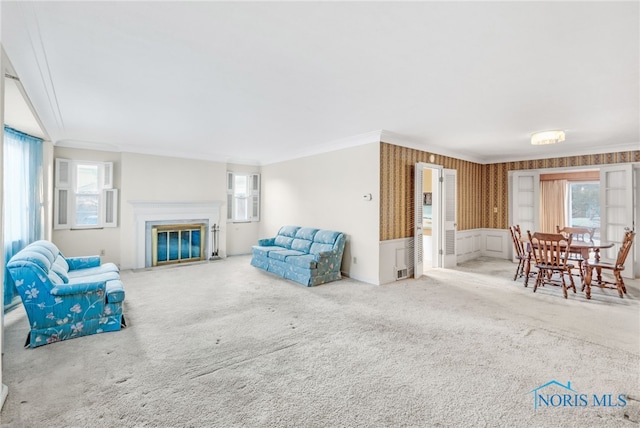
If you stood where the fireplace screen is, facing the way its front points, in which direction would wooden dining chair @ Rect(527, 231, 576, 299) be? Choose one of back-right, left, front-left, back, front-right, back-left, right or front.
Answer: front

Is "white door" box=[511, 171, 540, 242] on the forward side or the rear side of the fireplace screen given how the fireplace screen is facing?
on the forward side

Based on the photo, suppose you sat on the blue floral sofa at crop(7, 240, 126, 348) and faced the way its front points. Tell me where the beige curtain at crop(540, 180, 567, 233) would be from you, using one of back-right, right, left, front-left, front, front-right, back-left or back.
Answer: front

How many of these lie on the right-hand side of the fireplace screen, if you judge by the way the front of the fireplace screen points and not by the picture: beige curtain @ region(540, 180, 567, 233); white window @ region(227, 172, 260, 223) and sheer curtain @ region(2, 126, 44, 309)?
1

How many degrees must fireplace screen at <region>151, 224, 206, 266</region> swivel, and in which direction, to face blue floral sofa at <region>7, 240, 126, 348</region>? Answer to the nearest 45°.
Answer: approximately 45° to its right

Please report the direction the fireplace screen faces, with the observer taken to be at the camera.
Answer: facing the viewer and to the right of the viewer

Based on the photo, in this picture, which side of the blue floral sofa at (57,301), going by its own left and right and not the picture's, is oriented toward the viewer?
right

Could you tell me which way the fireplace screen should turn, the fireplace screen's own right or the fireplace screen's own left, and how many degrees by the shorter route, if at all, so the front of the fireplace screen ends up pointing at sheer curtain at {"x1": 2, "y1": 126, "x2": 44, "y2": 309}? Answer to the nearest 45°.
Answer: approximately 90° to the fireplace screen's own right

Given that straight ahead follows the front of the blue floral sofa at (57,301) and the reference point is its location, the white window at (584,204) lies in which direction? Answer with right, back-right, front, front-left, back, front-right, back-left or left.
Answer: front

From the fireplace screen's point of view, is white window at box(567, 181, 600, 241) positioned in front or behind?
in front

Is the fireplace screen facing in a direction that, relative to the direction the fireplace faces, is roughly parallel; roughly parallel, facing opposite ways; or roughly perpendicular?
roughly parallel

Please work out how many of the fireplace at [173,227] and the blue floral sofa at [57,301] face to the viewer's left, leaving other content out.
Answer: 0

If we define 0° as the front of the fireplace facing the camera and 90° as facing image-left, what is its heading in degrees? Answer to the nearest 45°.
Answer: approximately 315°

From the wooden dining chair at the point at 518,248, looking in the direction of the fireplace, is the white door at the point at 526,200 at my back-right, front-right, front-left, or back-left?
back-right
